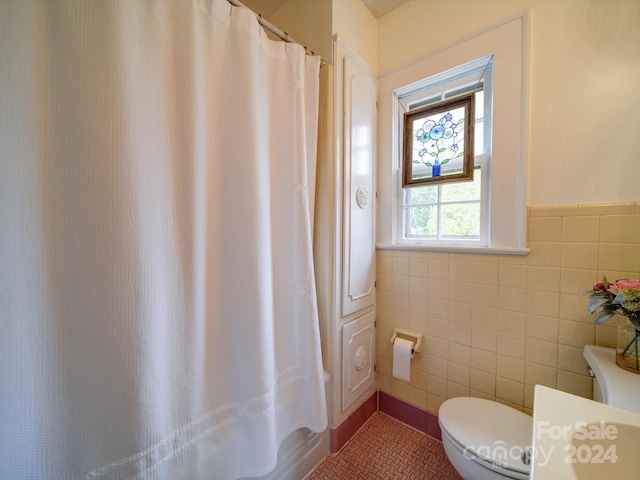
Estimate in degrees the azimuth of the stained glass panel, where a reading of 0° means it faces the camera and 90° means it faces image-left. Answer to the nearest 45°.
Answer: approximately 45°

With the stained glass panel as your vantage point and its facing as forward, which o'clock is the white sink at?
The white sink is roughly at 10 o'clock from the stained glass panel.

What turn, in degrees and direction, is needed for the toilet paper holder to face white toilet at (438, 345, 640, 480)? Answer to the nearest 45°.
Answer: approximately 90° to its left

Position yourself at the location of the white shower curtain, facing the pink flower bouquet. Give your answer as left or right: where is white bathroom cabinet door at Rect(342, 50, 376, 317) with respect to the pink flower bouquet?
left

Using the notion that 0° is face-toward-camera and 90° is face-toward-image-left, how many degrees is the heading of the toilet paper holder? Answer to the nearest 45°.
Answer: approximately 45°

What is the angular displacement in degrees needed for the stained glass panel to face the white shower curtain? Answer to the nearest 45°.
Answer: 0° — it already faces it

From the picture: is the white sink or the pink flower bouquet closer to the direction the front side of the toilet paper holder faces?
the white sink

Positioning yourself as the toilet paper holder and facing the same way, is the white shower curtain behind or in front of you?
in front

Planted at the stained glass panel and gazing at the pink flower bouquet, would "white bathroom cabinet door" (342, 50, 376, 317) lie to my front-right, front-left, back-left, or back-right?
back-right
